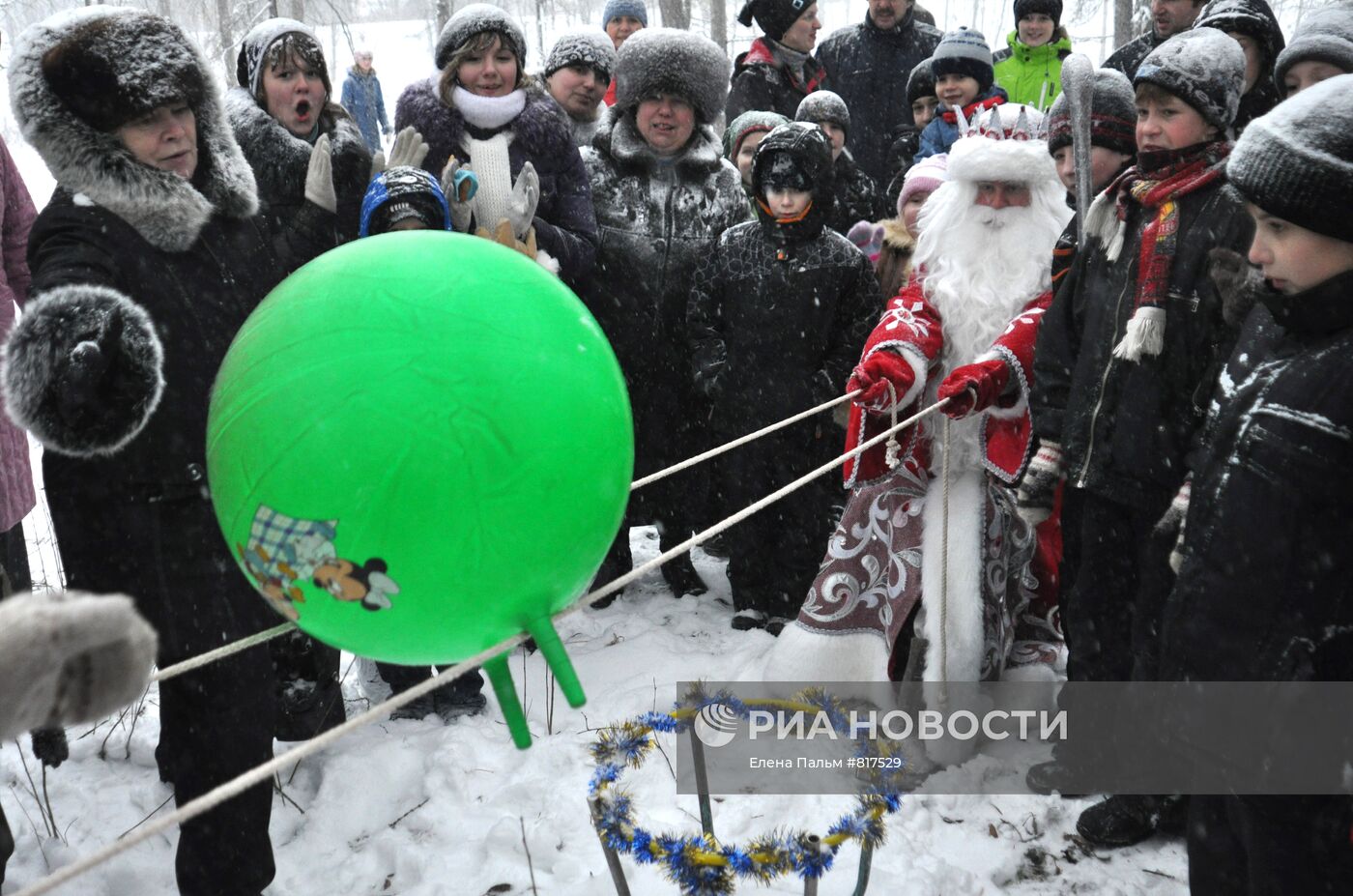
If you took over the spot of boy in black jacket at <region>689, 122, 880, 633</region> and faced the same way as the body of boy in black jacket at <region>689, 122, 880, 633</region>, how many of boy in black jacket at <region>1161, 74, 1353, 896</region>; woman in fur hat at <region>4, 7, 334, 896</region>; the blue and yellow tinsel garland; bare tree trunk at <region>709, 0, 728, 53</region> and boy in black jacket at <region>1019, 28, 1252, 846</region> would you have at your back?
1

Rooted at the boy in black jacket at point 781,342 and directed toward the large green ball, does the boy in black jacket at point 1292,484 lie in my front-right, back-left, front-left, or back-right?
front-left

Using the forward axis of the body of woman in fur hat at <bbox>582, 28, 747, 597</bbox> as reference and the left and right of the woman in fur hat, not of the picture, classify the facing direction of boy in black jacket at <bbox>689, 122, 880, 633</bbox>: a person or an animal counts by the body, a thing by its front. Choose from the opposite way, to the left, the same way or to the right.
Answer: the same way

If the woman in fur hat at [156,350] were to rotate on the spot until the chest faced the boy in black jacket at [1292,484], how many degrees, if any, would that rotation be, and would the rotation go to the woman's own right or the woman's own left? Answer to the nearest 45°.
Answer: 0° — they already face them

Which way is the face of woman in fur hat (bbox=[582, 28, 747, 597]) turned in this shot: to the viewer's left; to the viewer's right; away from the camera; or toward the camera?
toward the camera

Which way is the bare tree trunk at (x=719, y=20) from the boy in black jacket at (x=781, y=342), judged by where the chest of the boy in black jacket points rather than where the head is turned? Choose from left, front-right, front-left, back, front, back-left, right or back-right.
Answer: back

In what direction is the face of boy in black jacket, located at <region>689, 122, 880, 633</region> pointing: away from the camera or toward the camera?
toward the camera

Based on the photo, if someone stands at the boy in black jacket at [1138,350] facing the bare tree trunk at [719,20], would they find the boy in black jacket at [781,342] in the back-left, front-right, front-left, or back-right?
front-left

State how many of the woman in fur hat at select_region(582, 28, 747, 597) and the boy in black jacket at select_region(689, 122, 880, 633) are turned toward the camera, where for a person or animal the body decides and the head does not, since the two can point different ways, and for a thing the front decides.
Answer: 2

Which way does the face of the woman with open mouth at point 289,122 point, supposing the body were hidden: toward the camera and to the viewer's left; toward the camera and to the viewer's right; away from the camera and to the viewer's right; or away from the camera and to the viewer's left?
toward the camera and to the viewer's right

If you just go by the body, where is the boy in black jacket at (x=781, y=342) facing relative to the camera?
toward the camera

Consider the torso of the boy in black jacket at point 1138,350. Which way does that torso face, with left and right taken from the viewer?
facing the viewer and to the left of the viewer

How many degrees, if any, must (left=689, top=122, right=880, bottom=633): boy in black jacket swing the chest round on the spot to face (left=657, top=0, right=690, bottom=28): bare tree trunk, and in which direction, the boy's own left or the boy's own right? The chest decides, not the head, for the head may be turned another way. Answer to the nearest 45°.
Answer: approximately 180°

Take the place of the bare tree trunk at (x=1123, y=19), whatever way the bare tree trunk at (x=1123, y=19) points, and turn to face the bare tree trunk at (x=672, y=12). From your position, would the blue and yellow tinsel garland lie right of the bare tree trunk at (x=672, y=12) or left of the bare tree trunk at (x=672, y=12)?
left

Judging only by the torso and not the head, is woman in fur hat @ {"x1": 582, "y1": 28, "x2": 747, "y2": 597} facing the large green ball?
yes

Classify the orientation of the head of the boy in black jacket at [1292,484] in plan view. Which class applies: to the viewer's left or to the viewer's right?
to the viewer's left
